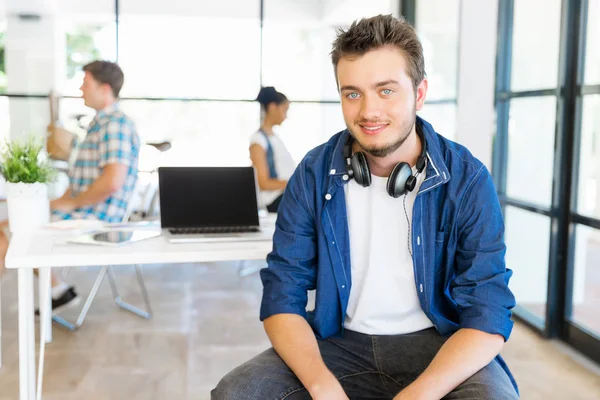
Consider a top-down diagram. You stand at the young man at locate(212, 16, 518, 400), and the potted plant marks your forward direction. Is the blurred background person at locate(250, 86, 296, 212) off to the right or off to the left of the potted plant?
right

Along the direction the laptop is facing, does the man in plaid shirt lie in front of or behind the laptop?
behind

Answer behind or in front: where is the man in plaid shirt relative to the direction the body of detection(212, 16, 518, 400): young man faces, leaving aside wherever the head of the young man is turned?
behind

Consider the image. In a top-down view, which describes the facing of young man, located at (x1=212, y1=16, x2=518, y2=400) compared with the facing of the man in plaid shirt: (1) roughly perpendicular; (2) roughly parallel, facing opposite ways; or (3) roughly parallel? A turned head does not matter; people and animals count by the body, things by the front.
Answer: roughly perpendicular

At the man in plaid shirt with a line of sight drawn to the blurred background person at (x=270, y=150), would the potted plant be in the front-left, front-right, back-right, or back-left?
back-right

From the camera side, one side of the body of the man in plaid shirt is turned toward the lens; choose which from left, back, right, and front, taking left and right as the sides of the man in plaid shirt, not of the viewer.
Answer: left
